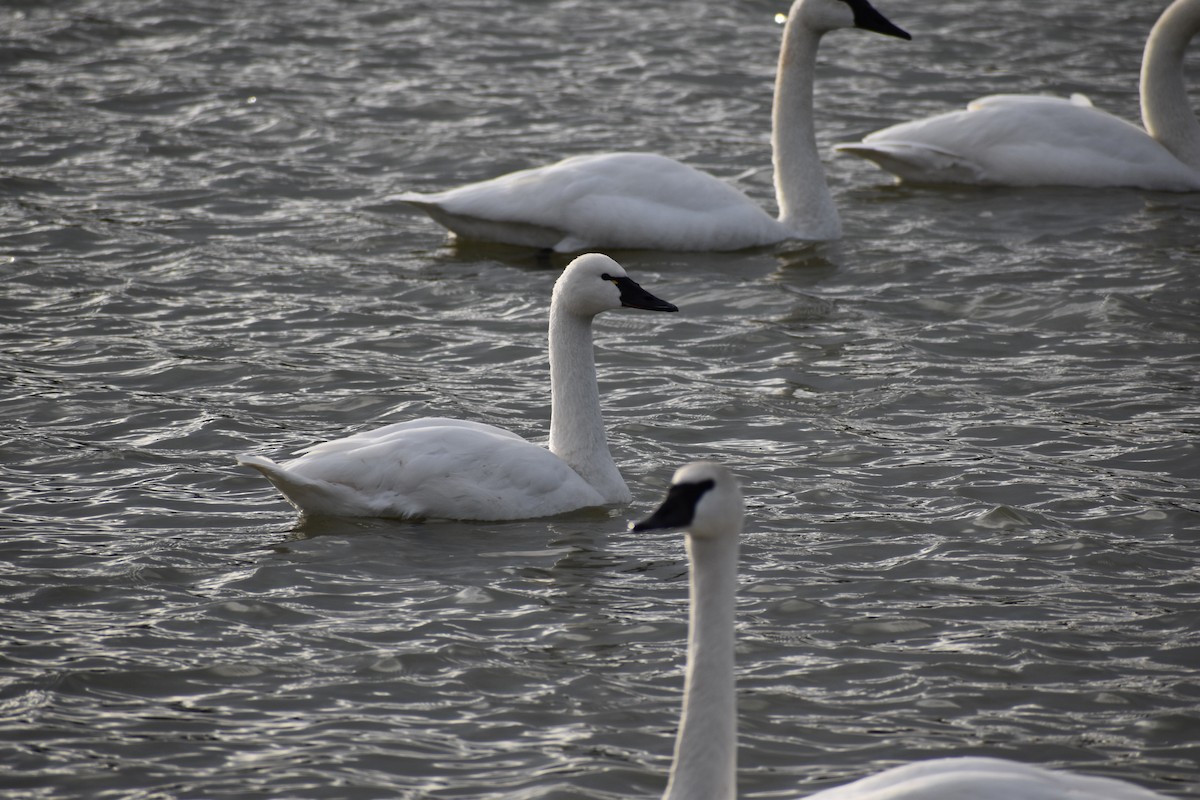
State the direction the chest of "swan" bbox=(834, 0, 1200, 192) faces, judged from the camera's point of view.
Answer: to the viewer's right

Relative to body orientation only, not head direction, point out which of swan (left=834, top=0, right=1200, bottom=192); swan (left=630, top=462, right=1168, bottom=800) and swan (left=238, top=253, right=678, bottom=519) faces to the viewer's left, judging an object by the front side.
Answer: swan (left=630, top=462, right=1168, bottom=800)

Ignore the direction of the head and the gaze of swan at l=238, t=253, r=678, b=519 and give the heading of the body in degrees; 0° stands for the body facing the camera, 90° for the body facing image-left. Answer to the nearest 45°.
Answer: approximately 270°

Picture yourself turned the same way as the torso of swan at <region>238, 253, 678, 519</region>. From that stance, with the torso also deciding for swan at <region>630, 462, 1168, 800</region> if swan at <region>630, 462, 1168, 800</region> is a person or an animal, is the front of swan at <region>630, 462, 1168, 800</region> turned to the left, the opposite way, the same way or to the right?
the opposite way

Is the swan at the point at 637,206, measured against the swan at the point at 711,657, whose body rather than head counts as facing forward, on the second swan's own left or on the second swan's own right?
on the second swan's own right

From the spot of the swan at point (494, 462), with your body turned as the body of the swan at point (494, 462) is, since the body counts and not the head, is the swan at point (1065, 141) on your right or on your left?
on your left

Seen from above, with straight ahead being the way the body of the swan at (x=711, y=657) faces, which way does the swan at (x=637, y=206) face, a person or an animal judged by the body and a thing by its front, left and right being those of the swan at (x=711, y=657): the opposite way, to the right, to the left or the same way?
the opposite way

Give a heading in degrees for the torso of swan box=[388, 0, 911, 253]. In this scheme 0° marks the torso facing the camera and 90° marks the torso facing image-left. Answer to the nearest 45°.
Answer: approximately 270°

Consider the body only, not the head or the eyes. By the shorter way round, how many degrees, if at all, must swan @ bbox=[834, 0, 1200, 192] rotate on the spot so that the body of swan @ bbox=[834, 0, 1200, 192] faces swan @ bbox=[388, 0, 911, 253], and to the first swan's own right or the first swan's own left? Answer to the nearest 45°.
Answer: approximately 135° to the first swan's own right

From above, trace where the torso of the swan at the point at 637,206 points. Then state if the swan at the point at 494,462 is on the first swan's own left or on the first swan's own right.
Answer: on the first swan's own right

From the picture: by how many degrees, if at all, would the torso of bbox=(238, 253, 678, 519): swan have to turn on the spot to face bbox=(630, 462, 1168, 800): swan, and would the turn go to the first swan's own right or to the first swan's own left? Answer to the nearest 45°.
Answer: approximately 90° to the first swan's own right

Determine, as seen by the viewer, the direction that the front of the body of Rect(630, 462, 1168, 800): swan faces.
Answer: to the viewer's left

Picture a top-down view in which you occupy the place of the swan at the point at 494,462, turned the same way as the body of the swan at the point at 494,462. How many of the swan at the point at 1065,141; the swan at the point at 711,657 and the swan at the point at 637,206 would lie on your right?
1
